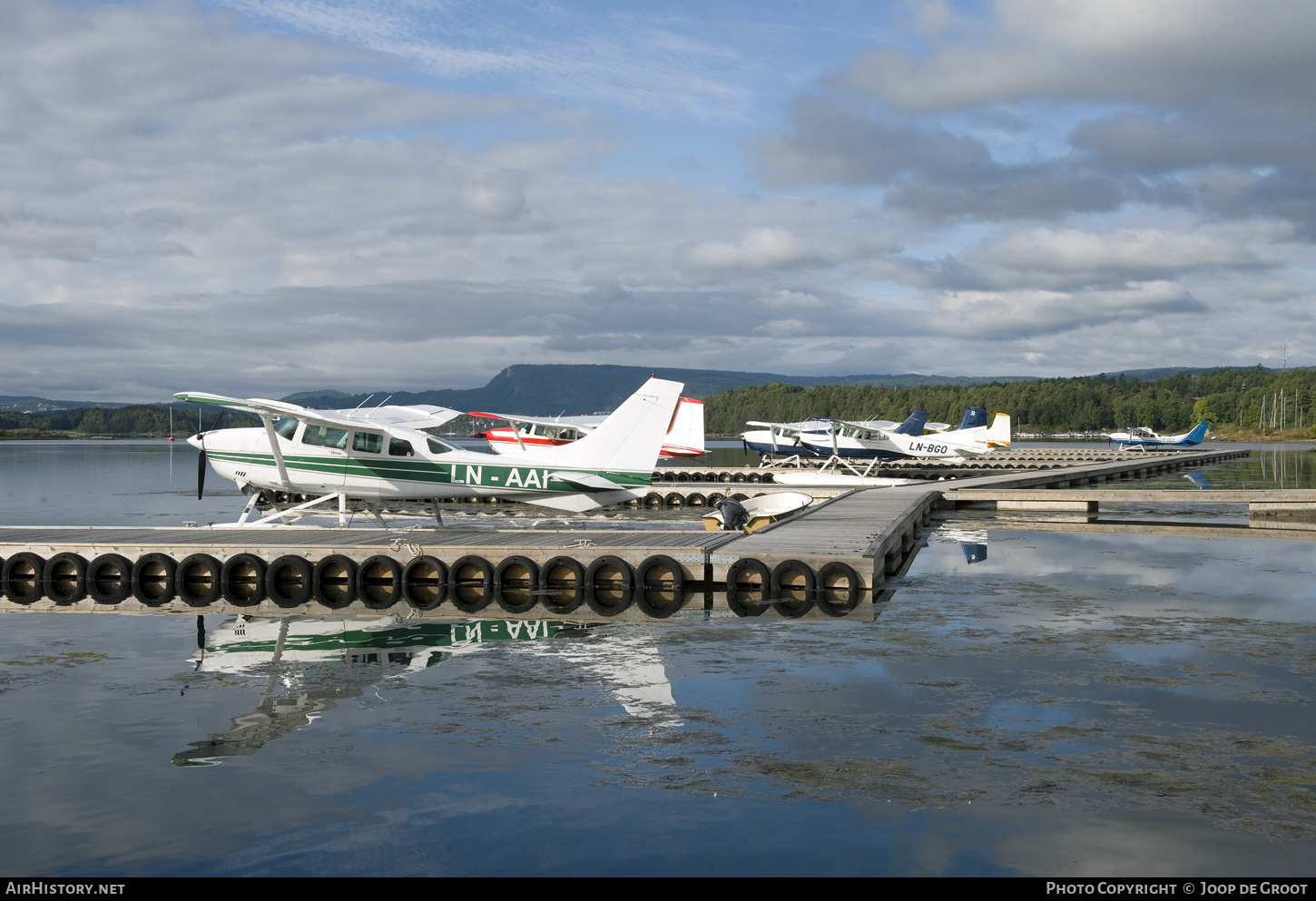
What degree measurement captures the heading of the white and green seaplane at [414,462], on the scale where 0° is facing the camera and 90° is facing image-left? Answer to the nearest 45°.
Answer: approximately 90°

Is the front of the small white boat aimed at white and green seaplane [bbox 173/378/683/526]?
no

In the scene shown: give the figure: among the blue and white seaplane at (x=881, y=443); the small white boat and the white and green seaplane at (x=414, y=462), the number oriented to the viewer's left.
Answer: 2

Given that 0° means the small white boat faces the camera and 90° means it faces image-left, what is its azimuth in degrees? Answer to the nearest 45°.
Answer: approximately 225°

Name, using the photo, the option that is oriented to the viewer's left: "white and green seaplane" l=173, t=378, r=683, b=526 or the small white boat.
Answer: the white and green seaplane

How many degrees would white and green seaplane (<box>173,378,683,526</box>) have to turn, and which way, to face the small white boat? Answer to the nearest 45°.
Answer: approximately 135° to its right

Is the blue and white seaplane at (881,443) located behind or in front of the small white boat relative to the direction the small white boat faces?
in front

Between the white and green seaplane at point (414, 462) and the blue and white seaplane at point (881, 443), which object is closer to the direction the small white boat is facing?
the blue and white seaplane

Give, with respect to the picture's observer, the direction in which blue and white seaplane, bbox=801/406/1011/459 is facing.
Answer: facing to the left of the viewer

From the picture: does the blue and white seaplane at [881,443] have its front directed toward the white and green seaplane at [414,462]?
no

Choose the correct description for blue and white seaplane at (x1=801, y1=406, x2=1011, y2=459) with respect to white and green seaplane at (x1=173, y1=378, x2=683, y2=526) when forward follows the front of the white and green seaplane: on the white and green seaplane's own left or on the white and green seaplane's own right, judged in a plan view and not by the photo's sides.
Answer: on the white and green seaplane's own right

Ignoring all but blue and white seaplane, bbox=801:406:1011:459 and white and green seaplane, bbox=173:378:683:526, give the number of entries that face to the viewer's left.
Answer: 2
